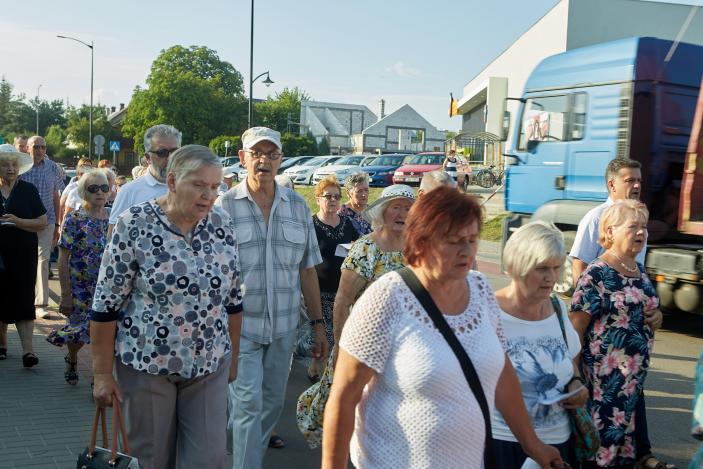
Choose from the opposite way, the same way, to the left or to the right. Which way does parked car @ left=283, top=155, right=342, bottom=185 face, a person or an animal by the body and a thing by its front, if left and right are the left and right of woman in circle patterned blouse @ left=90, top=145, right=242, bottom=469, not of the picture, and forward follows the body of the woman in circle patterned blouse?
to the right

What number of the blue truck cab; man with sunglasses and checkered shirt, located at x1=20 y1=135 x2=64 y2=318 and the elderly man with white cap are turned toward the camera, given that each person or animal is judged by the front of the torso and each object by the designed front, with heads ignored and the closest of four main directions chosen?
2

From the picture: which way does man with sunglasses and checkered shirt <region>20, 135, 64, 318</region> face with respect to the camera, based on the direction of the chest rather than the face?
toward the camera

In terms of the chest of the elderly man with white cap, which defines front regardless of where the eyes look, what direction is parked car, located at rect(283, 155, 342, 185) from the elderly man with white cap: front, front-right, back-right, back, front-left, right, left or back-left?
back

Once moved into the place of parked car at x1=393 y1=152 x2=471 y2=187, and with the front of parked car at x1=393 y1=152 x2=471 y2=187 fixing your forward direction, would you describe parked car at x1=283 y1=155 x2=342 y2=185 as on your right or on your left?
on your right

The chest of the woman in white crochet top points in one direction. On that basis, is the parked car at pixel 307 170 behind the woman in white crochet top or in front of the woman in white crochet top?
behind

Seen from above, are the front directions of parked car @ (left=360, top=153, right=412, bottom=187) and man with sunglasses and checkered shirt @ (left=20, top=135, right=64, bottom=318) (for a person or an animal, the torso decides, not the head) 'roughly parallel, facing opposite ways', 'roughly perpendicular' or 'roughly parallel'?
roughly perpendicular

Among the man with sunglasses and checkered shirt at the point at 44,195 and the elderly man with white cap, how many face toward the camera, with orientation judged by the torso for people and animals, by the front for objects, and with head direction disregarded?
2

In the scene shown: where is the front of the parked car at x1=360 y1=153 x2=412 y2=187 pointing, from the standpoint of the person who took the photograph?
facing the viewer and to the left of the viewer

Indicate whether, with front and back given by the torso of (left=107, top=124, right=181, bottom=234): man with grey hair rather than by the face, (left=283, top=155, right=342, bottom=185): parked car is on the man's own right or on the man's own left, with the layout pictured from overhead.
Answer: on the man's own left

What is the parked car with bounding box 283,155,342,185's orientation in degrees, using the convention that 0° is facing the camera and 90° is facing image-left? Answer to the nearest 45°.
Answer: approximately 45°
